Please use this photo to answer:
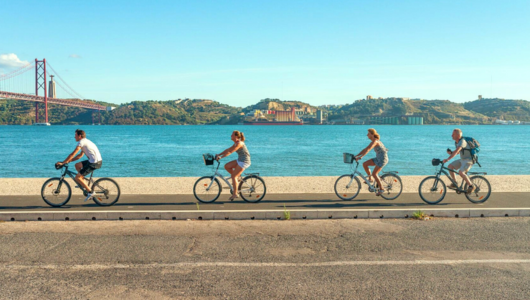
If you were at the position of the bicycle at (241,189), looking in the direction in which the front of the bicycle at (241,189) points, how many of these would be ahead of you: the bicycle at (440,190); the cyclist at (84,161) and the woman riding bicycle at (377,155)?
1

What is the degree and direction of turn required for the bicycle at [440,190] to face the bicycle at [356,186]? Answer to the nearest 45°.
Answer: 0° — it already faces it

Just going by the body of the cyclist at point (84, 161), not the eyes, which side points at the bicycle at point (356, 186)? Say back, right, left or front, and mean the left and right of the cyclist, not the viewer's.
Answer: back

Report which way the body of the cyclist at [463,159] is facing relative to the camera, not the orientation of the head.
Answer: to the viewer's left

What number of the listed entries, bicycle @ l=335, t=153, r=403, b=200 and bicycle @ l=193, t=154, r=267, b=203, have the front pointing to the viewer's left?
2

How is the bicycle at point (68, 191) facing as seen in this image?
to the viewer's left

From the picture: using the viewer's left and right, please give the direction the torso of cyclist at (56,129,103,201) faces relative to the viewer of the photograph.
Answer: facing to the left of the viewer

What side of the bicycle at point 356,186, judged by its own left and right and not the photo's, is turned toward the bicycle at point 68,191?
front

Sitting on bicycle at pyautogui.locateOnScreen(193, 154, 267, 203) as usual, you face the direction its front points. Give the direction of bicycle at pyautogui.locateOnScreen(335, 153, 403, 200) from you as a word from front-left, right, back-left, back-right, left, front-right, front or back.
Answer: back

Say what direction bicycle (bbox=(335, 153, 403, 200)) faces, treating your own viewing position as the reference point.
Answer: facing to the left of the viewer

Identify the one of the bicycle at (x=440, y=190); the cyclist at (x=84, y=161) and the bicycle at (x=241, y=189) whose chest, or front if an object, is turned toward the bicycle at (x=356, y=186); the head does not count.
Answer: the bicycle at (x=440, y=190)

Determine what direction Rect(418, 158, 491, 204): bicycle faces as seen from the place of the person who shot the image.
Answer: facing to the left of the viewer

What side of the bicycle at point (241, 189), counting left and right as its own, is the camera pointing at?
left

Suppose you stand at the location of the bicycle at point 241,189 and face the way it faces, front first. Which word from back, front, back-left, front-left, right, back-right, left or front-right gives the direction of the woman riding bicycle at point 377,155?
back

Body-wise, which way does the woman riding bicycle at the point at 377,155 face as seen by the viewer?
to the viewer's left

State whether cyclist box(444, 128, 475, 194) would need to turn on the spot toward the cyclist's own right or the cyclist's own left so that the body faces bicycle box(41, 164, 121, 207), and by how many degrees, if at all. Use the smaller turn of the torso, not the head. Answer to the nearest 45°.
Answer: approximately 45° to the cyclist's own left
